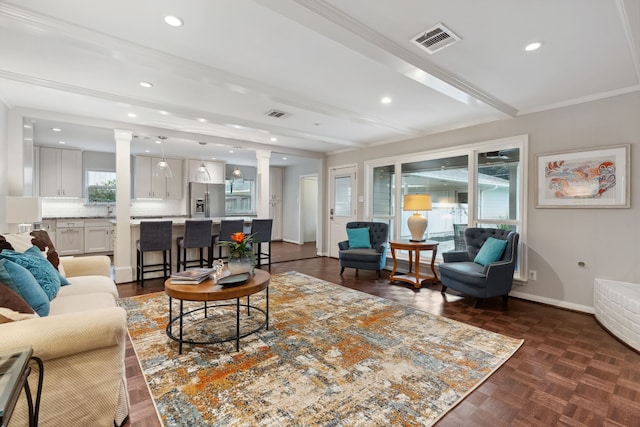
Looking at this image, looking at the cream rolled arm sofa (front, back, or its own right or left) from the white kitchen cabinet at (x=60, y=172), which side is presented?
left

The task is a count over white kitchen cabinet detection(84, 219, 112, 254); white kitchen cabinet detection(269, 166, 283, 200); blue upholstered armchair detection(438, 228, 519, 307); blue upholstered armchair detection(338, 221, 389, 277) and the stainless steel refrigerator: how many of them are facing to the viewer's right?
0

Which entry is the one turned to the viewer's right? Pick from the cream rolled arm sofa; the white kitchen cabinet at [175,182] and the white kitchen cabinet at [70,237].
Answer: the cream rolled arm sofa

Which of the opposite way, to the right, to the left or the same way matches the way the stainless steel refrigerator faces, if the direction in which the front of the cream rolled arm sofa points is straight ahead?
to the right

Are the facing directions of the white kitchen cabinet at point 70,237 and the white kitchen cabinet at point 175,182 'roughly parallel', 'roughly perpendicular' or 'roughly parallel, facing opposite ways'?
roughly parallel

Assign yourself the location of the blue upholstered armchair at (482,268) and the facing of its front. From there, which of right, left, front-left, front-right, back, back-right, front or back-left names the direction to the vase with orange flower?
front

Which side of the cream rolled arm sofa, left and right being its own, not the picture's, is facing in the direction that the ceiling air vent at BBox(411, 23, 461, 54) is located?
front

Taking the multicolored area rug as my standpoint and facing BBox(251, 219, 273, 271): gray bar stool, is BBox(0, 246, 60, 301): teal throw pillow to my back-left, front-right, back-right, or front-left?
front-left

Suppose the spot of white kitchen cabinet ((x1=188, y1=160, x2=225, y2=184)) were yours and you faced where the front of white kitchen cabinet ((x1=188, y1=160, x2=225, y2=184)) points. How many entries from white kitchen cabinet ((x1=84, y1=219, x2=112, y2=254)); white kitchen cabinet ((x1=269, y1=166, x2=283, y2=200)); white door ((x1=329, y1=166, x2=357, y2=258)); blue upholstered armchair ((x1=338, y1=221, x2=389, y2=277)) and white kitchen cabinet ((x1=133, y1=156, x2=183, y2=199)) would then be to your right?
2

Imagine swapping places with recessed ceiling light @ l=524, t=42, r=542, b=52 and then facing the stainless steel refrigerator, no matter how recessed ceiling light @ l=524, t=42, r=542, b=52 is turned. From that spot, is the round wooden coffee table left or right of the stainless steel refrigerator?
left

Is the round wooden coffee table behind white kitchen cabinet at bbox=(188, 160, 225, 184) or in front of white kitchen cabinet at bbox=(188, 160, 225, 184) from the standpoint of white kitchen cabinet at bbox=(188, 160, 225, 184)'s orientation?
in front

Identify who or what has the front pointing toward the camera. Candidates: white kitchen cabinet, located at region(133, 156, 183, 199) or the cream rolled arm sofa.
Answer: the white kitchen cabinet

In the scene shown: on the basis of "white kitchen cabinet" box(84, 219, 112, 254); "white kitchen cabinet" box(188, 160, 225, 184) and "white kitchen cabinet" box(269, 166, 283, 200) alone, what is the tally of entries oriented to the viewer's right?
0

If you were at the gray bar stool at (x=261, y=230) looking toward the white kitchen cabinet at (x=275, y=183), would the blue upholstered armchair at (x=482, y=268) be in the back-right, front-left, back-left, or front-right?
back-right

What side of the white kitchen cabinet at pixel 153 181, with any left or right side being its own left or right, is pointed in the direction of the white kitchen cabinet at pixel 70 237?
right

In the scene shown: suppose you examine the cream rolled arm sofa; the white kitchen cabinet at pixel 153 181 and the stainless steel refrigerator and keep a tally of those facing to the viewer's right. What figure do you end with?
1

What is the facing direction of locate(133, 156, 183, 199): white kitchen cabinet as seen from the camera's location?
facing the viewer

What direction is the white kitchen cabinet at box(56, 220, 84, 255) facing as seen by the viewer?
toward the camera
